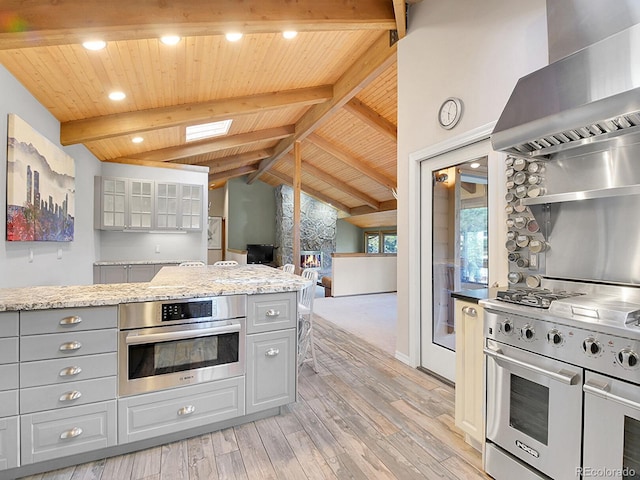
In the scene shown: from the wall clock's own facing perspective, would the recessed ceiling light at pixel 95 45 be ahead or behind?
ahead

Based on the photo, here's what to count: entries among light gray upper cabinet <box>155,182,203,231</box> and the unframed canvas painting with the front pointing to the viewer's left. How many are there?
0

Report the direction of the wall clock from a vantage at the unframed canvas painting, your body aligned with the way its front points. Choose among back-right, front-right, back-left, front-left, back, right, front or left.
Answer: front

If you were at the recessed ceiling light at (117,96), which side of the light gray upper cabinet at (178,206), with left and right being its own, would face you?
front

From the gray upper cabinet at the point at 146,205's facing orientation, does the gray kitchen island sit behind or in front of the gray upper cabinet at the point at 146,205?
in front

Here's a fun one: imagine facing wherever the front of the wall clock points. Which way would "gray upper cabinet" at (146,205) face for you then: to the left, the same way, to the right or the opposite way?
to the left

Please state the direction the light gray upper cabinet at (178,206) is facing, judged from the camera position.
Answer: facing the viewer

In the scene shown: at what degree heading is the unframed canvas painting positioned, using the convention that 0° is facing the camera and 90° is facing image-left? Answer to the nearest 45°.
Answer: approximately 315°

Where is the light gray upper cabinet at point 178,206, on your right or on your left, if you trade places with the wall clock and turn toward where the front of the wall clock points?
on your right

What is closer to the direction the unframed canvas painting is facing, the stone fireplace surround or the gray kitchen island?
the gray kitchen island

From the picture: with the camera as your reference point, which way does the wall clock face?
facing the viewer and to the left of the viewer

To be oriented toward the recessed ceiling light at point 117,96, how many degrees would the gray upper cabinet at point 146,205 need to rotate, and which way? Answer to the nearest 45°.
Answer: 0° — it already faces it

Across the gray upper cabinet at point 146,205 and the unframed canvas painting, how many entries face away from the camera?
0

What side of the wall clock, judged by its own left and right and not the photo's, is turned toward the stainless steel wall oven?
front

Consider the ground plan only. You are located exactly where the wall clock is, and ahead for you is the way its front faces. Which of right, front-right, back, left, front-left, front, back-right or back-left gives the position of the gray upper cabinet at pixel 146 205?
front-right

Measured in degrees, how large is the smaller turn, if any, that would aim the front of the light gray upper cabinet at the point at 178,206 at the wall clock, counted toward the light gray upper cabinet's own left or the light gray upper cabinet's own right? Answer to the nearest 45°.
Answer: approximately 45° to the light gray upper cabinet's own left
